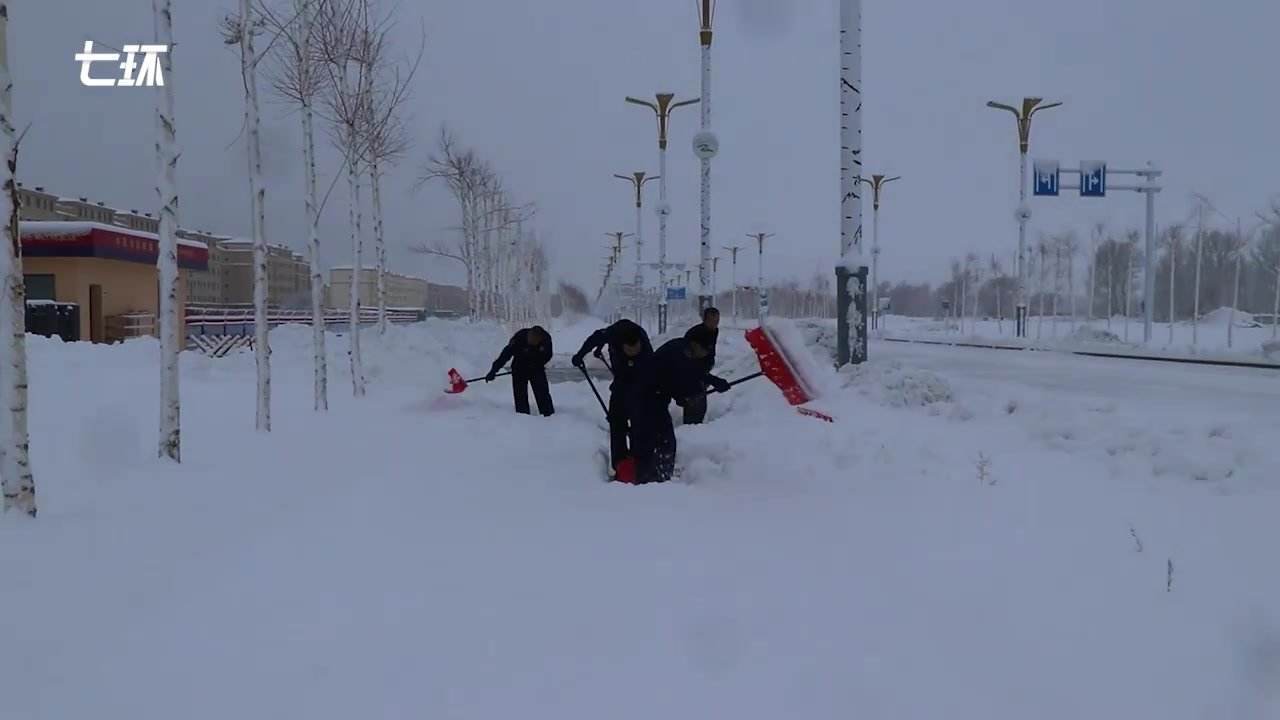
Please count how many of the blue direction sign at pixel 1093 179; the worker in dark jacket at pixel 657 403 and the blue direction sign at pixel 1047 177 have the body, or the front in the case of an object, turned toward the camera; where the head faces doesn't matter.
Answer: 2

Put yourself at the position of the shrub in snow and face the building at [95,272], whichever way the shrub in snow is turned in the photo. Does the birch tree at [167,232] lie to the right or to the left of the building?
left

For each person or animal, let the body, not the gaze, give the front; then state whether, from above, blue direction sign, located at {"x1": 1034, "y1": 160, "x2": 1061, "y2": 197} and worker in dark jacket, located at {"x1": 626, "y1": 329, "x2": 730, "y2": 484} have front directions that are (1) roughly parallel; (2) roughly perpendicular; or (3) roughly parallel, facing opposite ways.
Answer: roughly perpendicular

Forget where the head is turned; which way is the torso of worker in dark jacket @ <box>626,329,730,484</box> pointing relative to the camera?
to the viewer's right

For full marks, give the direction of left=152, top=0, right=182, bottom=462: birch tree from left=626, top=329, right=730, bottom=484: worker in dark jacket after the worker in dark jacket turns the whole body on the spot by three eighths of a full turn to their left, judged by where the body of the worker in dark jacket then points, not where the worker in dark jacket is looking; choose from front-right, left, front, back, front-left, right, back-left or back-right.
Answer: front-left

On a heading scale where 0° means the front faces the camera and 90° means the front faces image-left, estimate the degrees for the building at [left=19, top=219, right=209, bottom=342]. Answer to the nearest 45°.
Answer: approximately 315°

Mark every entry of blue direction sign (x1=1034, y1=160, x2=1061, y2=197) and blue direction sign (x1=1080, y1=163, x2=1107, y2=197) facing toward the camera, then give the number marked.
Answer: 2

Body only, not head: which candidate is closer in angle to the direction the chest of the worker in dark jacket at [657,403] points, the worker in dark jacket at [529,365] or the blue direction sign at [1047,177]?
the blue direction sign

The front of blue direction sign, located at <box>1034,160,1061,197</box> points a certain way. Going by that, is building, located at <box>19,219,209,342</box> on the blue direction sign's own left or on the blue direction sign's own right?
on the blue direction sign's own right
